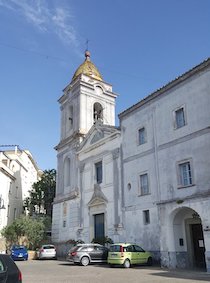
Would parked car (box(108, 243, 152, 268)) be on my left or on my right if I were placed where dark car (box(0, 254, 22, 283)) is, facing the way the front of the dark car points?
on my right

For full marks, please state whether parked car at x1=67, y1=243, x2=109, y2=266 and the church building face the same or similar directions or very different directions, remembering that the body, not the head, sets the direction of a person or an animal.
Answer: very different directions

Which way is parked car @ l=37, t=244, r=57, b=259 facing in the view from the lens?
facing away from the viewer and to the left of the viewer

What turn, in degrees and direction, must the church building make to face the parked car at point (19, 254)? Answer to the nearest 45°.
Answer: approximately 90° to its right

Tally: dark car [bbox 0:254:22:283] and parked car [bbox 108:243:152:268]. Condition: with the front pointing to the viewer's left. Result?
1

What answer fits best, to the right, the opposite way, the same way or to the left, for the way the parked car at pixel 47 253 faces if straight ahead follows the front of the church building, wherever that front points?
to the right

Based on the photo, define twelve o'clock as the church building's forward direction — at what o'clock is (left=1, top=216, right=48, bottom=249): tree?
The tree is roughly at 3 o'clock from the church building.
